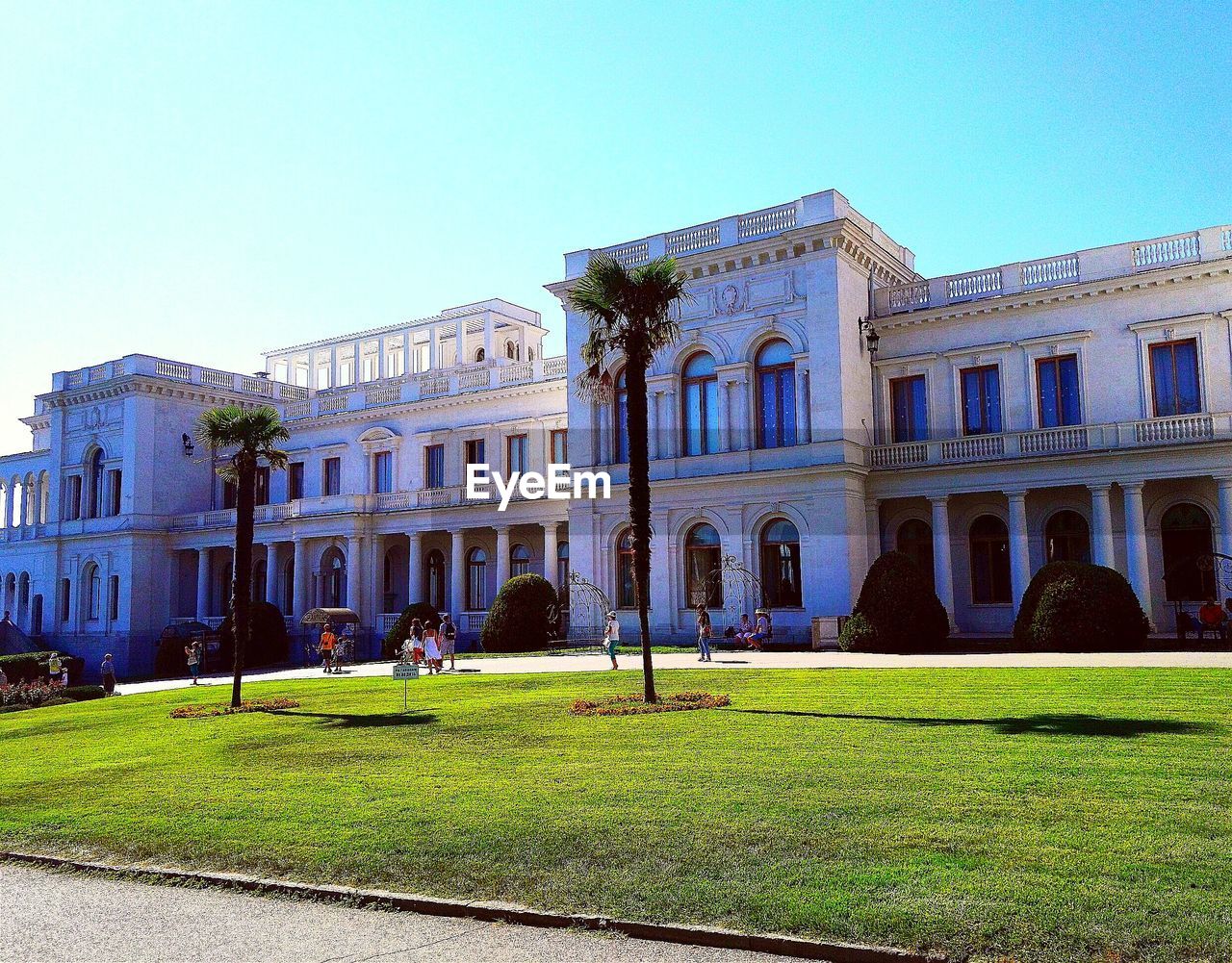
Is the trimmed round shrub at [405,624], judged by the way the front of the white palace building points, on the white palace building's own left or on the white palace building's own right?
on the white palace building's own right

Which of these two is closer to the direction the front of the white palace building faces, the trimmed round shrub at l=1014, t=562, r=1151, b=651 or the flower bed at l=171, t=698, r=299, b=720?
the flower bed

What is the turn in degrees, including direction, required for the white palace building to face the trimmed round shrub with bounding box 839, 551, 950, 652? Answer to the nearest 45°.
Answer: approximately 45° to its left

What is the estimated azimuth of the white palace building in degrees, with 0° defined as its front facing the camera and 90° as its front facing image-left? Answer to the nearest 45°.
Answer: approximately 45°

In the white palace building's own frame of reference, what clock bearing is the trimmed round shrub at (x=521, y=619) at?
The trimmed round shrub is roughly at 2 o'clock from the white palace building.

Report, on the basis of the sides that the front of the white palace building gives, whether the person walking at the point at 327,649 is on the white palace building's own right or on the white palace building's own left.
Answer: on the white palace building's own right

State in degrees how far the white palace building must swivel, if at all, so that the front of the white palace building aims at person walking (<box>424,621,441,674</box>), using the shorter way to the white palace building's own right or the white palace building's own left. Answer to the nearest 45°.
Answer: approximately 45° to the white palace building's own right

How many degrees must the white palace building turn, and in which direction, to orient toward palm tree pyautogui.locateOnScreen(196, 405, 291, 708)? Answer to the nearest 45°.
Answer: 0° — it already faces it
